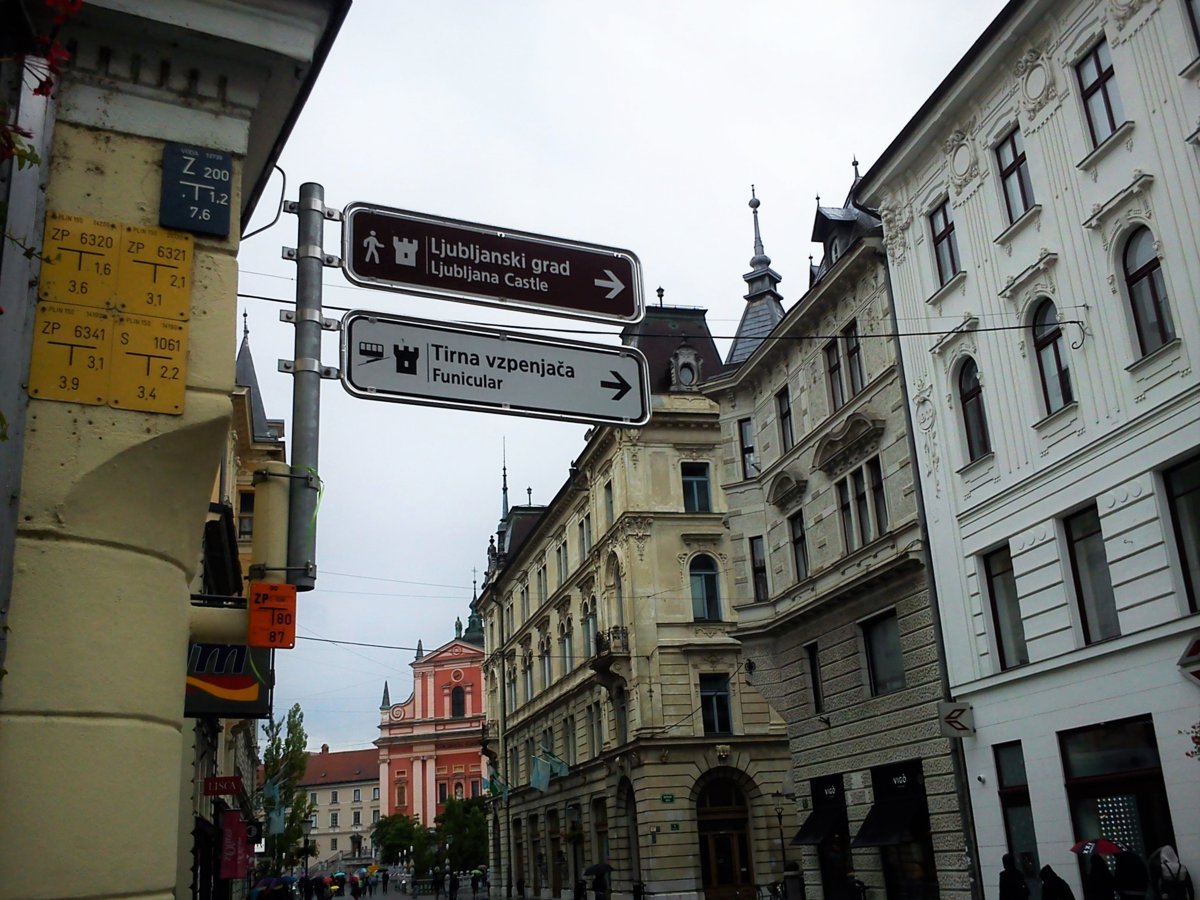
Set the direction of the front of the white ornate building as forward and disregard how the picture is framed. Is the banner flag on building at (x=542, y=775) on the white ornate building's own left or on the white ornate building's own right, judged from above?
on the white ornate building's own right

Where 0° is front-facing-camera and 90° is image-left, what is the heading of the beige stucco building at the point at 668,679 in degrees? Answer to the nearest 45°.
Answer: approximately 45°

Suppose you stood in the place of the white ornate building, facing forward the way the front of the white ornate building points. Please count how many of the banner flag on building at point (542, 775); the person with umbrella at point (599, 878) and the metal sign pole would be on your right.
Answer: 2

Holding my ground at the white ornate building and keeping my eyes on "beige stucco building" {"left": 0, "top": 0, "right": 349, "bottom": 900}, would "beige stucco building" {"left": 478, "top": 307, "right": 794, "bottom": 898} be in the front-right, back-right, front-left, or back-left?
back-right

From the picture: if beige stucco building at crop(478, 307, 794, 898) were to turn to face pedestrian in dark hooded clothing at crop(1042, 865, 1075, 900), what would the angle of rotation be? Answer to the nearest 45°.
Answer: approximately 45° to its left

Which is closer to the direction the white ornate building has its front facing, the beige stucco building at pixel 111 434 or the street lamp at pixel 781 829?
the beige stucco building

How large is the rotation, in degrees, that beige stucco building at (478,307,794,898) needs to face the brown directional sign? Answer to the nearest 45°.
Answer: approximately 45° to its left

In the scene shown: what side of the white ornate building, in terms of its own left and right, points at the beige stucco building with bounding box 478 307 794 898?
right

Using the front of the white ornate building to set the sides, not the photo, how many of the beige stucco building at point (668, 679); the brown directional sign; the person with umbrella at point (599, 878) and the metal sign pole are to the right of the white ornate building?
2

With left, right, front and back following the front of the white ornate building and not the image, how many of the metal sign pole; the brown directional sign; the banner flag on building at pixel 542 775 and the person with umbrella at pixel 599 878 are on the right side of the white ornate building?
2
